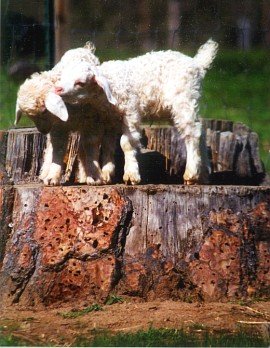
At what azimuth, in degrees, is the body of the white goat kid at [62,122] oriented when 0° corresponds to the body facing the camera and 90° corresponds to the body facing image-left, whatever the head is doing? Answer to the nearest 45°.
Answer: approximately 45°

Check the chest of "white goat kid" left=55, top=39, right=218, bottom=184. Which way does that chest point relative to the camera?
to the viewer's left
